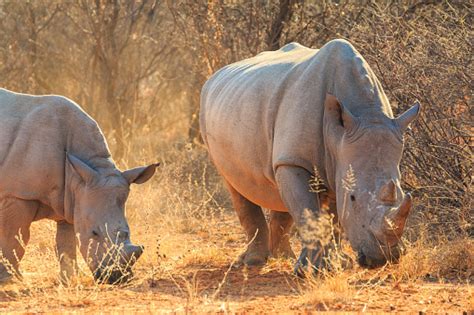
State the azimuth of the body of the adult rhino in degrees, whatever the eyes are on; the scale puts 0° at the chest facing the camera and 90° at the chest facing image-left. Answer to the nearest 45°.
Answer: approximately 315°

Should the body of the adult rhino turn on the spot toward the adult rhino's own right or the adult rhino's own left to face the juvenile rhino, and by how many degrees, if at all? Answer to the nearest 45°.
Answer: approximately 135° to the adult rhino's own right

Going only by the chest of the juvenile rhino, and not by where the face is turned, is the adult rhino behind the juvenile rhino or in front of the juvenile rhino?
in front

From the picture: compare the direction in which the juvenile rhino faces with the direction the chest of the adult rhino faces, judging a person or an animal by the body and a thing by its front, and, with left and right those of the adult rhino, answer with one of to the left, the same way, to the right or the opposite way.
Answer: the same way

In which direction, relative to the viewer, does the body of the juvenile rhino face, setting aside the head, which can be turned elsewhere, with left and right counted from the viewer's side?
facing the viewer and to the right of the viewer

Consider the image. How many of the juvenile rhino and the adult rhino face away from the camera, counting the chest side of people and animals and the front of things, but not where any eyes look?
0
